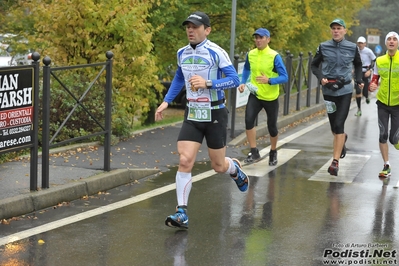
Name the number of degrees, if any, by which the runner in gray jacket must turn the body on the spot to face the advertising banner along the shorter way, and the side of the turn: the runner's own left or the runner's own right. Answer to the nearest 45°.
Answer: approximately 45° to the runner's own right

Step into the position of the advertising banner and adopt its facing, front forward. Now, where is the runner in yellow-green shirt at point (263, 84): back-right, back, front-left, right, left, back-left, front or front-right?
left

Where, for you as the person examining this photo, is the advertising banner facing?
facing the viewer and to the right of the viewer

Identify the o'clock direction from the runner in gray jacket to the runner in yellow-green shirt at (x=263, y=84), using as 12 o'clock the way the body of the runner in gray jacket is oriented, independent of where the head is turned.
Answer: The runner in yellow-green shirt is roughly at 4 o'clock from the runner in gray jacket.

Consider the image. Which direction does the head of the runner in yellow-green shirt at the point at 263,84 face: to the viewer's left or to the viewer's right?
to the viewer's left

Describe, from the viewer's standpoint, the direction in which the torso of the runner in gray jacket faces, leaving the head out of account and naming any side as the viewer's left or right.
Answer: facing the viewer

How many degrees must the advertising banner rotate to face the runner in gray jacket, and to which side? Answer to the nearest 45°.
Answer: approximately 90° to its left

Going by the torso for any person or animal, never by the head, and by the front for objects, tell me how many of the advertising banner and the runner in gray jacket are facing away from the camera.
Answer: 0

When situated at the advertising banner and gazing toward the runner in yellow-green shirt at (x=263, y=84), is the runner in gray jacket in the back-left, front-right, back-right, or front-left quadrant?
front-right

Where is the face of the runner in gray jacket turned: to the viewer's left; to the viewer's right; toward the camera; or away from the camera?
toward the camera
